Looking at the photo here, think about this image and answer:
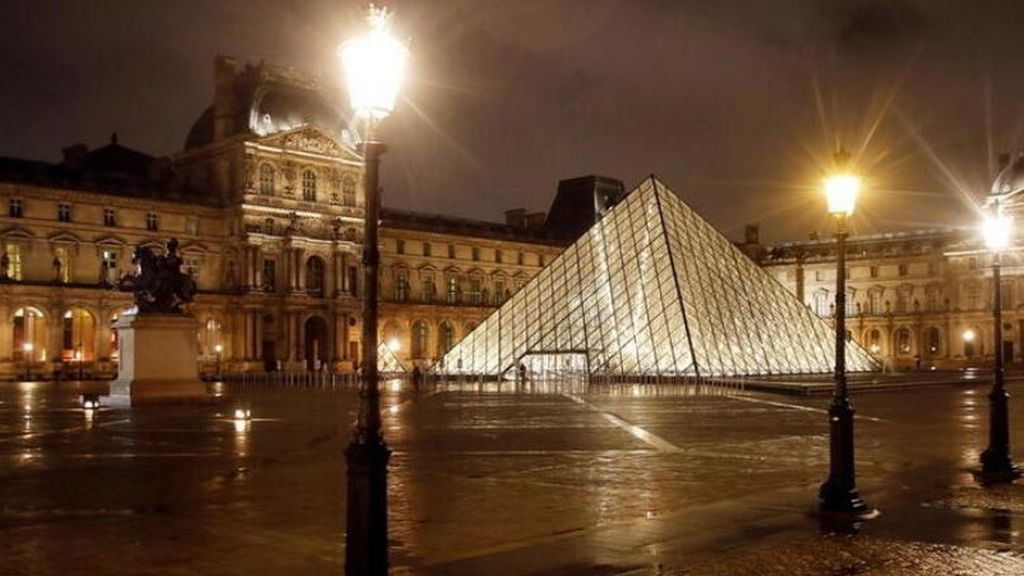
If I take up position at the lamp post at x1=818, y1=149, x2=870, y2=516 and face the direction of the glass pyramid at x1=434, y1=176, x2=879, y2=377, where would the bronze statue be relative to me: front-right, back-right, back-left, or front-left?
front-left

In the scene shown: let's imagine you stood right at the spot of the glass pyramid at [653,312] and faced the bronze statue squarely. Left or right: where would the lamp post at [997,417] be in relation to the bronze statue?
left
